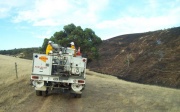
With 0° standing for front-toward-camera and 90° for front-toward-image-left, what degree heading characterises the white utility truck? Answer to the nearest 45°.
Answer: approximately 180°

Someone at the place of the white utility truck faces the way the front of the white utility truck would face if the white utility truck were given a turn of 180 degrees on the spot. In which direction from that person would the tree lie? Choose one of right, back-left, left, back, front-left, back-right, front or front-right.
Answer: back
